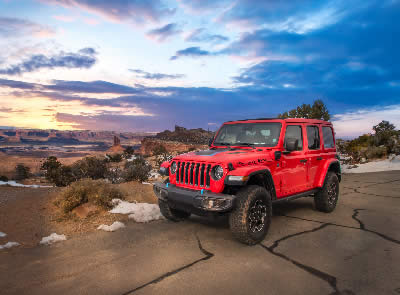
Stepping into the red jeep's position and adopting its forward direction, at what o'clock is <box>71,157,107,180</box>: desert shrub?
The desert shrub is roughly at 3 o'clock from the red jeep.

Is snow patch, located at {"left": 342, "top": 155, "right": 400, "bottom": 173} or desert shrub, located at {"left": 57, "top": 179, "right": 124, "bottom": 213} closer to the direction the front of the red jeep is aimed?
the desert shrub

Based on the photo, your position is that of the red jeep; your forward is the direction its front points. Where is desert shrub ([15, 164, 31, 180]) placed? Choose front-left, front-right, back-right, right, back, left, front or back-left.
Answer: right

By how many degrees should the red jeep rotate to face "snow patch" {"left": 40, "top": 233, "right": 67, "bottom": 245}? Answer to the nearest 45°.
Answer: approximately 45° to its right

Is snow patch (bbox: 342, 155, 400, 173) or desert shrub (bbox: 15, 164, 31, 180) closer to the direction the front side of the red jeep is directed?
the desert shrub

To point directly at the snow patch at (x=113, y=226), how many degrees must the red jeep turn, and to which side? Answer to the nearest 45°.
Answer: approximately 45° to its right

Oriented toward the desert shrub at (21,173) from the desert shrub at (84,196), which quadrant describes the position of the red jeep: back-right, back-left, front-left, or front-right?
back-right

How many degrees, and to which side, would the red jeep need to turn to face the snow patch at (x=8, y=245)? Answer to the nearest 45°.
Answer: approximately 45° to its right

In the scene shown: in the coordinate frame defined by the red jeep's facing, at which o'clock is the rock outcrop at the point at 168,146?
The rock outcrop is roughly at 4 o'clock from the red jeep.

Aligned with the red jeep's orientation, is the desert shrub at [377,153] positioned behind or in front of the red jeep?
behind

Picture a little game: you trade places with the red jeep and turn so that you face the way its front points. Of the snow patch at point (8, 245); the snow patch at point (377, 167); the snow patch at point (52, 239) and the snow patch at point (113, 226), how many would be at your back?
1

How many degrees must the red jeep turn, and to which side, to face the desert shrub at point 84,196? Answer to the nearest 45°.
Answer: approximately 45° to its right
